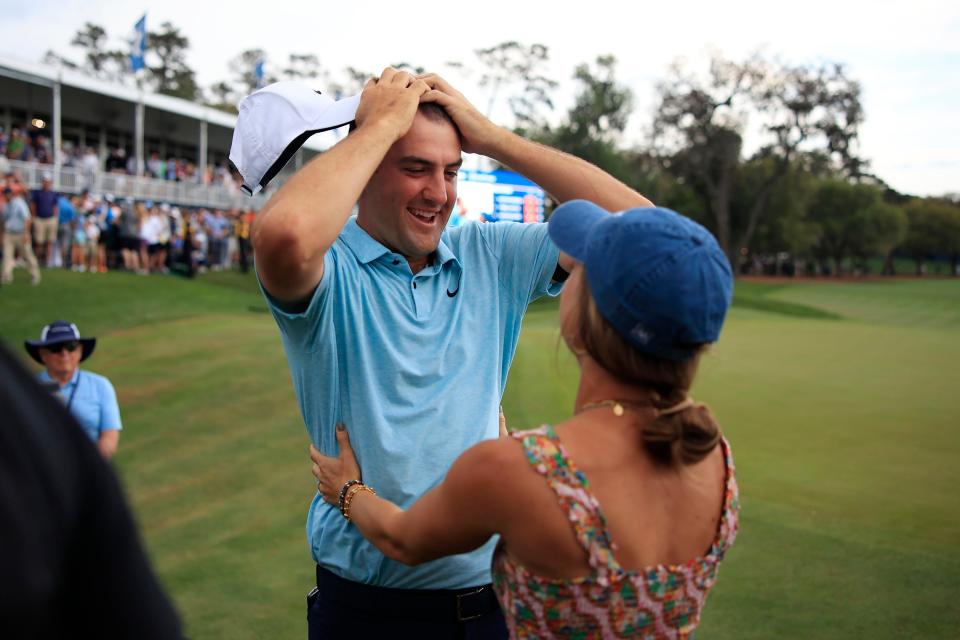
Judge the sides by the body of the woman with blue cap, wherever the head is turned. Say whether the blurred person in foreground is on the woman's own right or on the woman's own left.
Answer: on the woman's own left

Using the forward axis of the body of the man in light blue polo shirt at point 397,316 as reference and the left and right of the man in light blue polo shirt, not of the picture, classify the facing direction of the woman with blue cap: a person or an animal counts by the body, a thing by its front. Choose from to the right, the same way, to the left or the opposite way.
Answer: the opposite way

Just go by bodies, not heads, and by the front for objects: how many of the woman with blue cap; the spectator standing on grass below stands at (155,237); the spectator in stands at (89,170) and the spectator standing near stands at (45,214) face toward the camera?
3

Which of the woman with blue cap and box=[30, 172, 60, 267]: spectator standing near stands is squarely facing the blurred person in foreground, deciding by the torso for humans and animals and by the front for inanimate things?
the spectator standing near stands

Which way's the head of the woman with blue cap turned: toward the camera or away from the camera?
away from the camera

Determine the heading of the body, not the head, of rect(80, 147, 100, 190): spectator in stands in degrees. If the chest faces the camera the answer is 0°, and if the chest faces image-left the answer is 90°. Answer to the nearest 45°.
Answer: approximately 0°

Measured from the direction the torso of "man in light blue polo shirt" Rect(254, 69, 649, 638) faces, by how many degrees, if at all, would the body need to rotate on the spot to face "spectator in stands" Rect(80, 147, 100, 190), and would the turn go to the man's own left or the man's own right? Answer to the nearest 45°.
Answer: approximately 180°

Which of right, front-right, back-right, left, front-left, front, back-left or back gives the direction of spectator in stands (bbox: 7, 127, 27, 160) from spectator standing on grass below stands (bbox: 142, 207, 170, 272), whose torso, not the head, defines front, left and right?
back-right

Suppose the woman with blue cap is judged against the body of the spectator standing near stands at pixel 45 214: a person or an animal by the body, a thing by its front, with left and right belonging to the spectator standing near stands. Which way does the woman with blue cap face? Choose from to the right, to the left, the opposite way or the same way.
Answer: the opposite way
